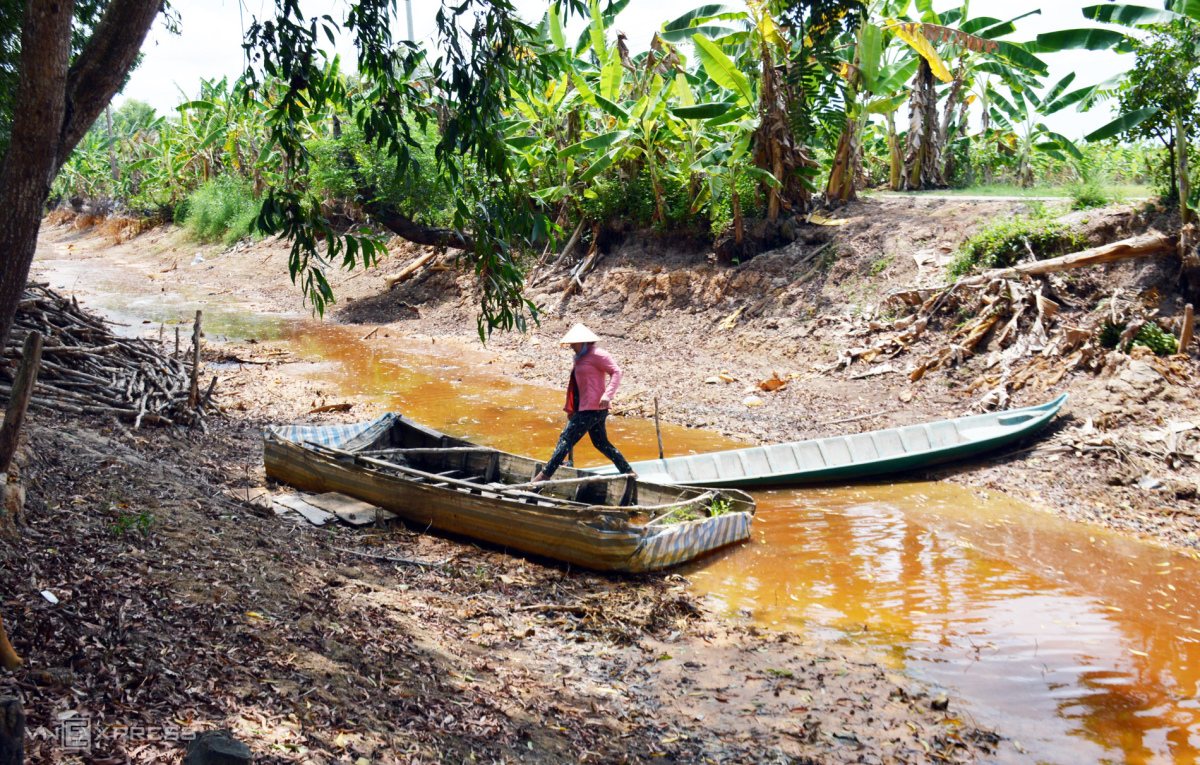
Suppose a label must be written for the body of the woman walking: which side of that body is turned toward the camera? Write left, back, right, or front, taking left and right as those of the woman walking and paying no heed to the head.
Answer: left
